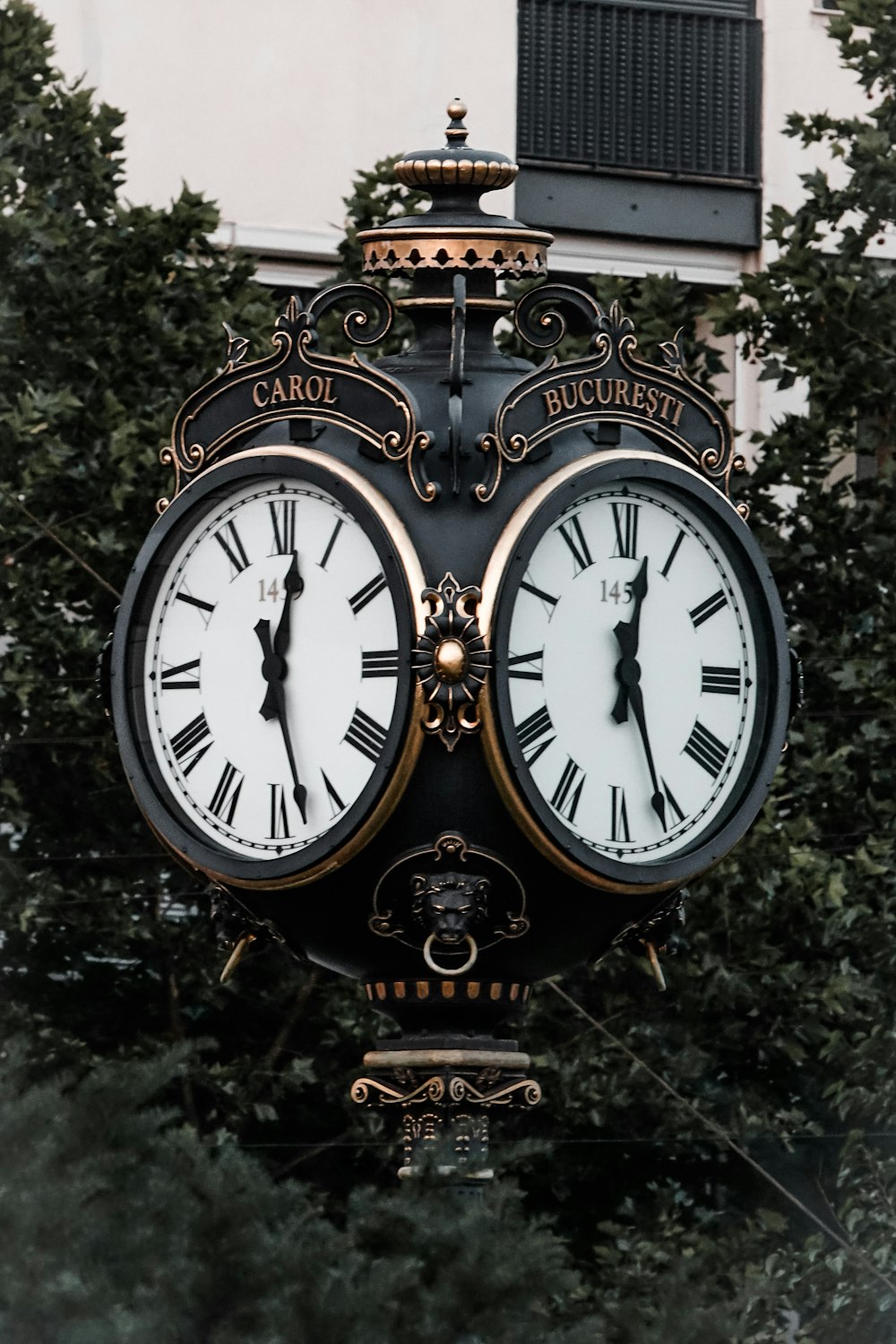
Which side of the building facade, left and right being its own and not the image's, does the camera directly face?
front

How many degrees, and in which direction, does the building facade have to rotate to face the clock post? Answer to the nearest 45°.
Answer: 0° — it already faces it
